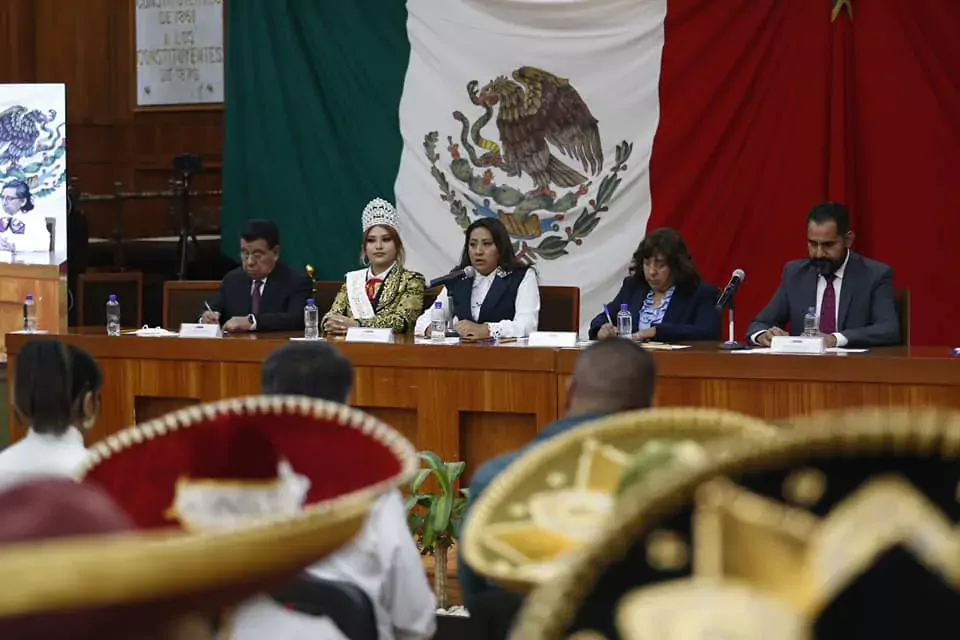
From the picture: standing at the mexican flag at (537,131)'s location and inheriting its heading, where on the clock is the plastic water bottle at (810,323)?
The plastic water bottle is roughly at 11 o'clock from the mexican flag.

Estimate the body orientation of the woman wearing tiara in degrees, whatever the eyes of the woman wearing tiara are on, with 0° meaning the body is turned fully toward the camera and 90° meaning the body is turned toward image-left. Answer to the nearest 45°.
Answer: approximately 45°

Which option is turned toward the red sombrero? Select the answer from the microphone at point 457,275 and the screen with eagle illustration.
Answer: the screen with eagle illustration

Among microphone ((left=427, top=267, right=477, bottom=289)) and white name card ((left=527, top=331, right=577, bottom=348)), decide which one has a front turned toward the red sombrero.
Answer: the white name card

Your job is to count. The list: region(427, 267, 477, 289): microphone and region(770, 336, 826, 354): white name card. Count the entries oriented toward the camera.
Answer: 1
